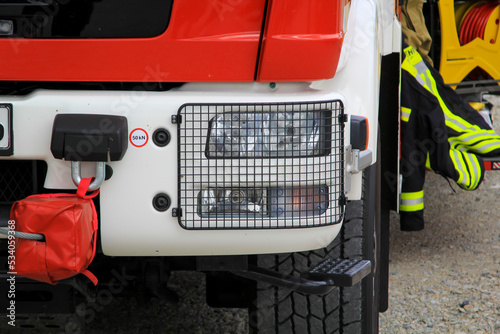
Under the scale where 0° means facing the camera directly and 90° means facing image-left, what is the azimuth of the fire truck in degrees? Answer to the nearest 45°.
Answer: approximately 0°

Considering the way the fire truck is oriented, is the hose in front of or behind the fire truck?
behind
